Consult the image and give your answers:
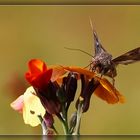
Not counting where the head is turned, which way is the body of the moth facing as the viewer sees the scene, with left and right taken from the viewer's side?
facing the viewer and to the left of the viewer

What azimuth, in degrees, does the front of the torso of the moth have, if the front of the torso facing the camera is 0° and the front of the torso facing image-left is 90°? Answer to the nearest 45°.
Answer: approximately 45°
